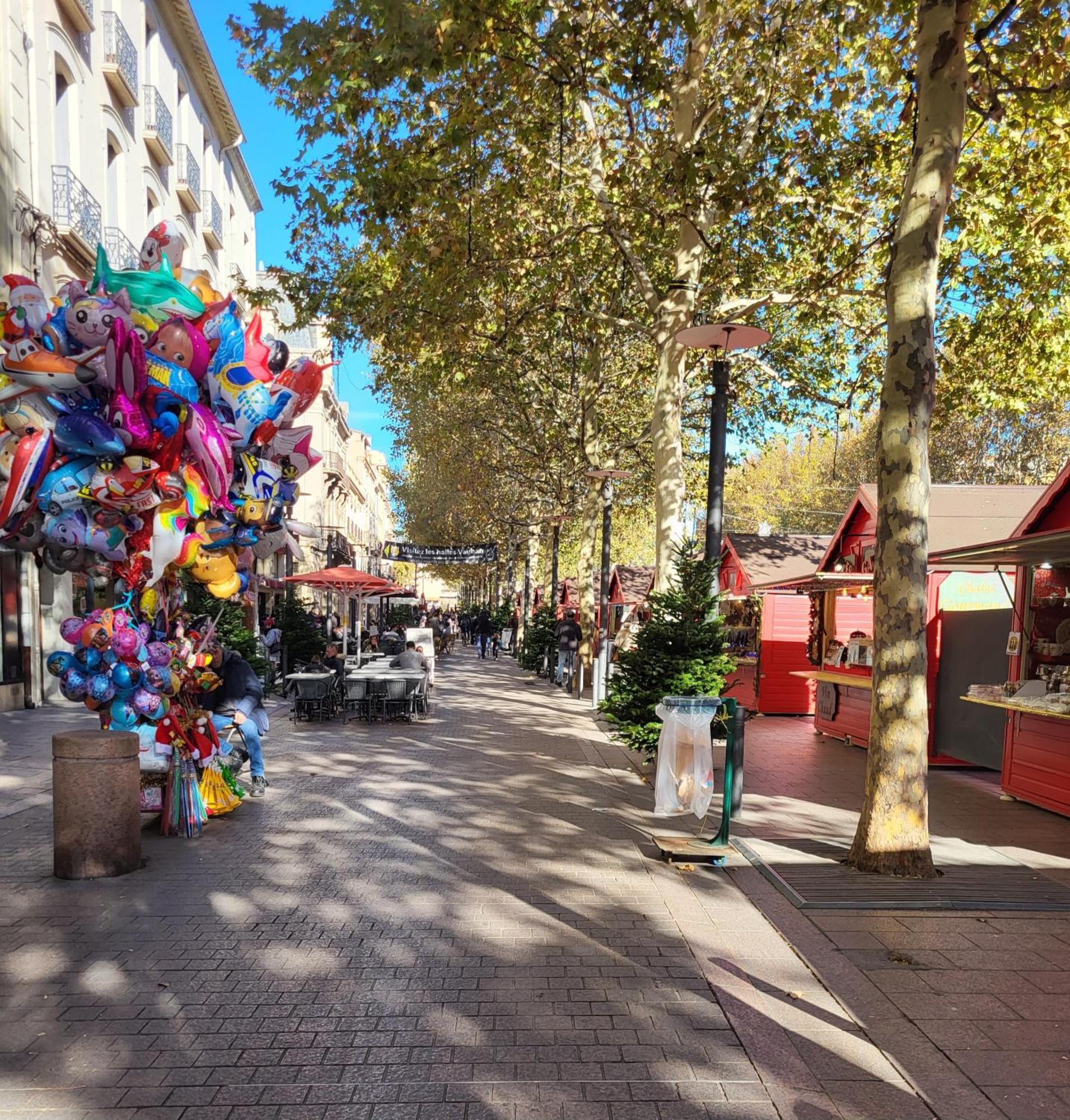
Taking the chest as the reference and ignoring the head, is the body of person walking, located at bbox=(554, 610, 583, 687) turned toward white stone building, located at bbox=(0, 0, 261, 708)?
no

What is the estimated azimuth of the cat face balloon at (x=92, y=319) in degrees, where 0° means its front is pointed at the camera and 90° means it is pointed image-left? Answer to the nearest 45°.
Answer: approximately 0°

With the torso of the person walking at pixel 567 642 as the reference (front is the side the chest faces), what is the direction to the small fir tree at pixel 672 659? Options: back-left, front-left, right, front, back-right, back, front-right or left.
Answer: back

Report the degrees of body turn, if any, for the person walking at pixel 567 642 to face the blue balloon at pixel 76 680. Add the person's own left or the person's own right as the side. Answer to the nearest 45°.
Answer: approximately 180°

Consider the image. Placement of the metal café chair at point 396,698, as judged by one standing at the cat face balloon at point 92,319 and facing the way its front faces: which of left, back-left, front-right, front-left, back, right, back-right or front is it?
back-left

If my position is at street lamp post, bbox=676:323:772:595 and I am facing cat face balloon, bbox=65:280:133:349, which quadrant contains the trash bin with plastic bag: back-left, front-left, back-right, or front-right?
front-left

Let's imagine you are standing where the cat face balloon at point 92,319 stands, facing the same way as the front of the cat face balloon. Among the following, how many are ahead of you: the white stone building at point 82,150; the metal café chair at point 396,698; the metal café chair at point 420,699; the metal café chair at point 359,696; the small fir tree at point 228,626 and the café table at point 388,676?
0

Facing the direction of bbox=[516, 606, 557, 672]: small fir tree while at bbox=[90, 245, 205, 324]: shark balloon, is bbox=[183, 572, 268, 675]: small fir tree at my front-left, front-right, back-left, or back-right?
front-left

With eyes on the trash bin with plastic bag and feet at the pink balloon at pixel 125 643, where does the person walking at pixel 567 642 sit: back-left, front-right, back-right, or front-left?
front-left
